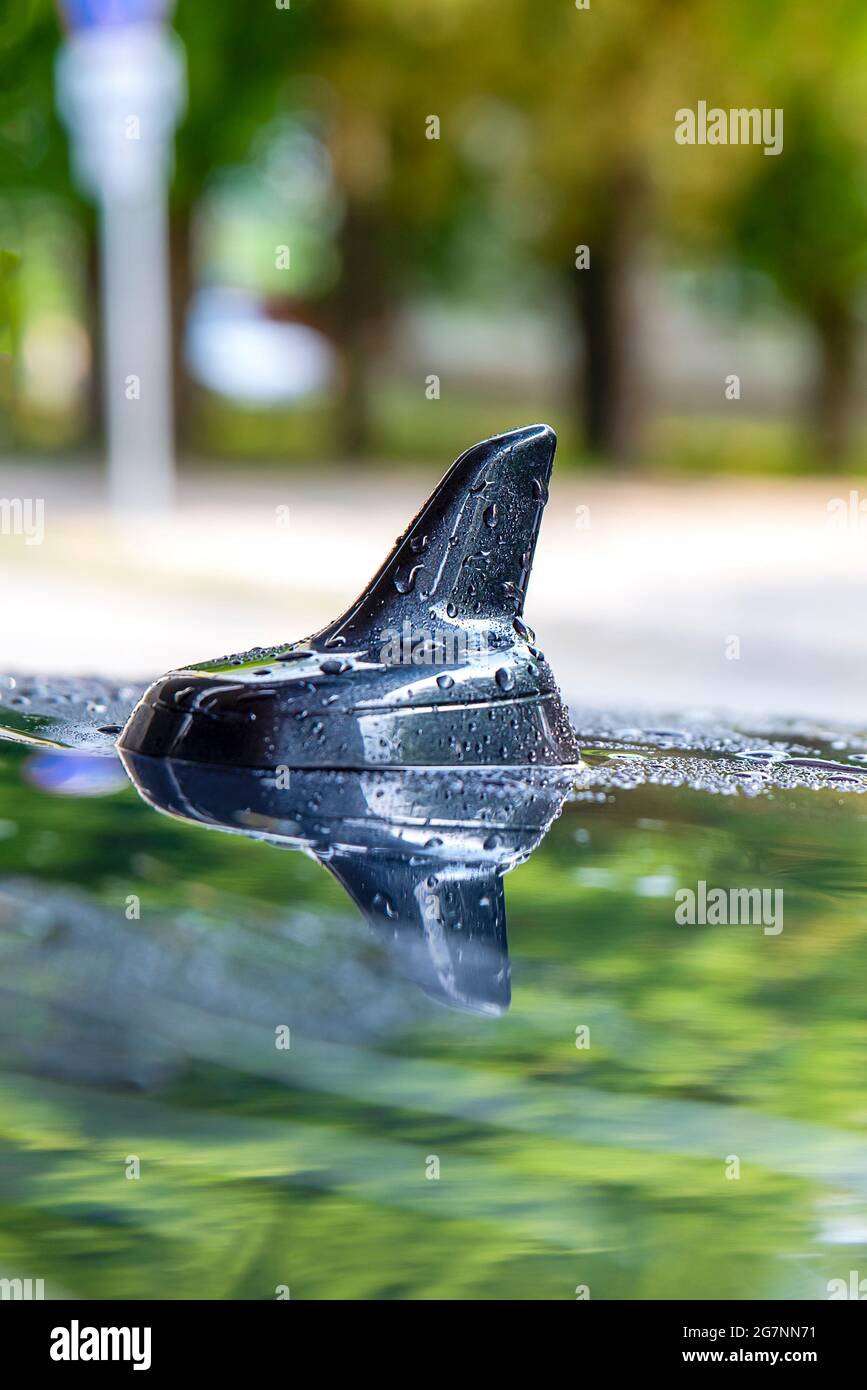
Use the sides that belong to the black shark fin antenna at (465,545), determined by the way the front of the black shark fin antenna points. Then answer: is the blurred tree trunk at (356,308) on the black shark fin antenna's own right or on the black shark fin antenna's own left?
on the black shark fin antenna's own right

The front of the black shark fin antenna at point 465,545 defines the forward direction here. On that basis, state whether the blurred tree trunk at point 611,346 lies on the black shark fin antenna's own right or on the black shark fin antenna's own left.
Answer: on the black shark fin antenna's own right

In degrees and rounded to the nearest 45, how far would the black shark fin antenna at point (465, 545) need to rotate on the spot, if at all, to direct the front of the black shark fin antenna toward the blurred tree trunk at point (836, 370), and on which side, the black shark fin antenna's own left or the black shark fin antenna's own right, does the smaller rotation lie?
approximately 90° to the black shark fin antenna's own right

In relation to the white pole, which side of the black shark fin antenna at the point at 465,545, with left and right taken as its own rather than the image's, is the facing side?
right

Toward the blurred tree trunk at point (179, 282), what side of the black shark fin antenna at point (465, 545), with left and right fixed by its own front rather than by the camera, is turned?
right

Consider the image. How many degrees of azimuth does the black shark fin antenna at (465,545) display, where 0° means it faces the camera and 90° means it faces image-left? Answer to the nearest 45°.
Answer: approximately 90°

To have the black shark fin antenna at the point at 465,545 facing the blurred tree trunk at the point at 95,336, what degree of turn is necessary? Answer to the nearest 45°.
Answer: approximately 90° to its right
